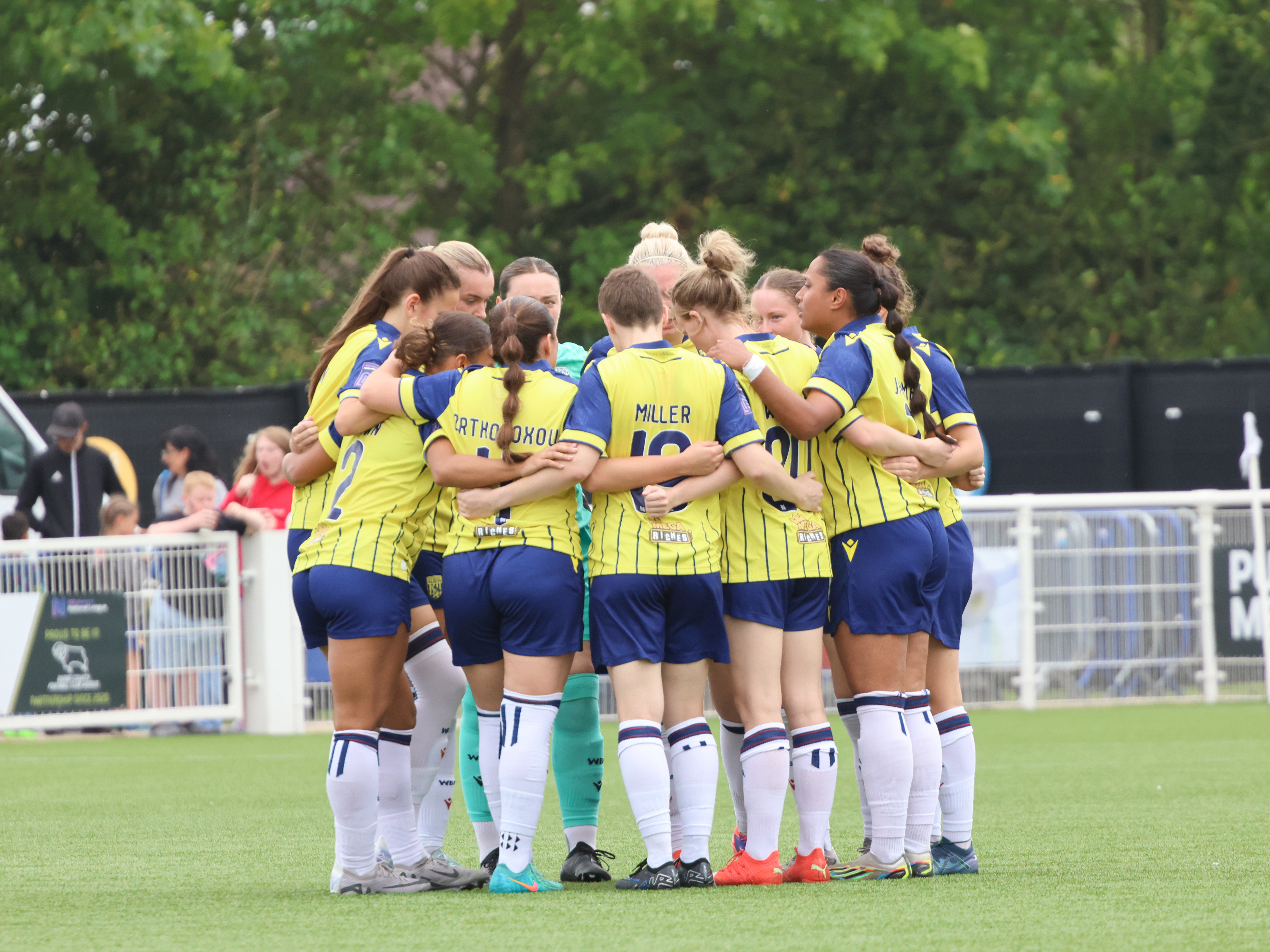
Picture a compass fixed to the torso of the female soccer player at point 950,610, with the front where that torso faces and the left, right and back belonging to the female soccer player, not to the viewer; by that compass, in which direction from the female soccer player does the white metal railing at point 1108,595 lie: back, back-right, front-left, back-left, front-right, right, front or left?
right

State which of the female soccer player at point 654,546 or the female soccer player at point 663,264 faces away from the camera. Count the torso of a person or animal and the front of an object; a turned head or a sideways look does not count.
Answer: the female soccer player at point 654,546

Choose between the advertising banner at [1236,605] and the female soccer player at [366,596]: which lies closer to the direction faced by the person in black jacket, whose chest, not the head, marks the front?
the female soccer player

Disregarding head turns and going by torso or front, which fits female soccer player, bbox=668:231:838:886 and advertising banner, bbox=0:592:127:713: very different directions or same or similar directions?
very different directions

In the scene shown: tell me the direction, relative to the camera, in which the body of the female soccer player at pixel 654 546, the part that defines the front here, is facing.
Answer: away from the camera

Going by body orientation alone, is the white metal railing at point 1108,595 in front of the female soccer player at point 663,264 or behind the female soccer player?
behind

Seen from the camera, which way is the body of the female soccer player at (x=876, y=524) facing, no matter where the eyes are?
to the viewer's left

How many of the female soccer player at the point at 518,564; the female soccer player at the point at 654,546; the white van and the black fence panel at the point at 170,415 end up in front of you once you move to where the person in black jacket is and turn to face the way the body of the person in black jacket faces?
2

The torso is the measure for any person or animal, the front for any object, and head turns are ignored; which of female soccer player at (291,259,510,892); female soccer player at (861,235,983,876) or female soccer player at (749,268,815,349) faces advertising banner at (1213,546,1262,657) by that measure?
female soccer player at (291,259,510,892)

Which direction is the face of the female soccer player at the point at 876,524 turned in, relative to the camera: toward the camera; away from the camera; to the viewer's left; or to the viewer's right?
to the viewer's left

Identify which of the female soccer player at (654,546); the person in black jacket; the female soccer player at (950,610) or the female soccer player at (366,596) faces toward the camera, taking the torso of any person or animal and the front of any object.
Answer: the person in black jacket

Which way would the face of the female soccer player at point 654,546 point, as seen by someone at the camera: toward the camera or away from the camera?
away from the camera

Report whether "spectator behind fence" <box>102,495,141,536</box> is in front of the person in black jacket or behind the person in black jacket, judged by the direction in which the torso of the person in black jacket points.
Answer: in front

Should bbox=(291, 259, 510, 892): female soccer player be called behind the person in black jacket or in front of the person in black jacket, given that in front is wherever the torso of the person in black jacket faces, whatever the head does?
in front

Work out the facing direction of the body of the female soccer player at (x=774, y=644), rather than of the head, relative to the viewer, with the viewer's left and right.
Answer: facing away from the viewer and to the left of the viewer
